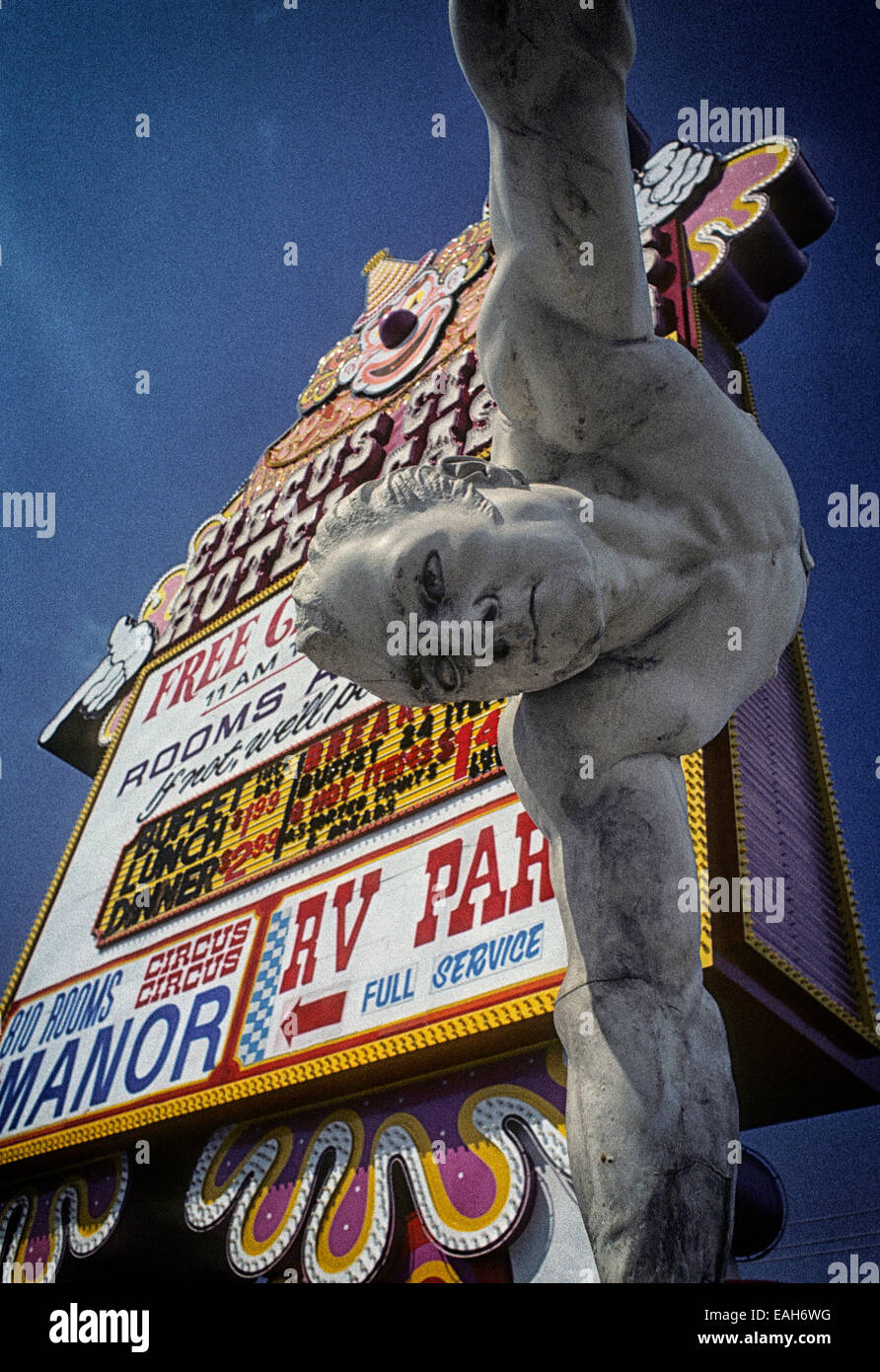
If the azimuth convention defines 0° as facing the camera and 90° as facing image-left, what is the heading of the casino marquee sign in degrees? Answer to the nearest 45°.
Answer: approximately 45°

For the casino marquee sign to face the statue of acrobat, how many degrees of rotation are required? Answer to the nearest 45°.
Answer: approximately 45° to its left
